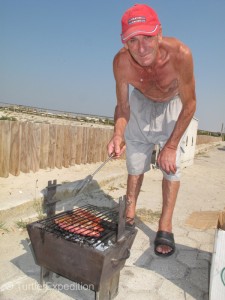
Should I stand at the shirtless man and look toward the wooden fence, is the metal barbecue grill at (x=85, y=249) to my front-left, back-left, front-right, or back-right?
back-left

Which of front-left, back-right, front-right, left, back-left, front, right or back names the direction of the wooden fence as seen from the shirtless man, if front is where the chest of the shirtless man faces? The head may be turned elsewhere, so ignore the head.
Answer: back-right

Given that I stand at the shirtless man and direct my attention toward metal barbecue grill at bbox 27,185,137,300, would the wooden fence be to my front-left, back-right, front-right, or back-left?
back-right

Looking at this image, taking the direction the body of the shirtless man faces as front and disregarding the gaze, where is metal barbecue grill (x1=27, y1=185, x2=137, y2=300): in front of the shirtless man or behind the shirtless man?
in front

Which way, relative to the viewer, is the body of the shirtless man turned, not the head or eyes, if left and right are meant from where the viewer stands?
facing the viewer

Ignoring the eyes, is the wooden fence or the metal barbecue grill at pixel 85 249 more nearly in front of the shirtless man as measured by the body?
the metal barbecue grill
